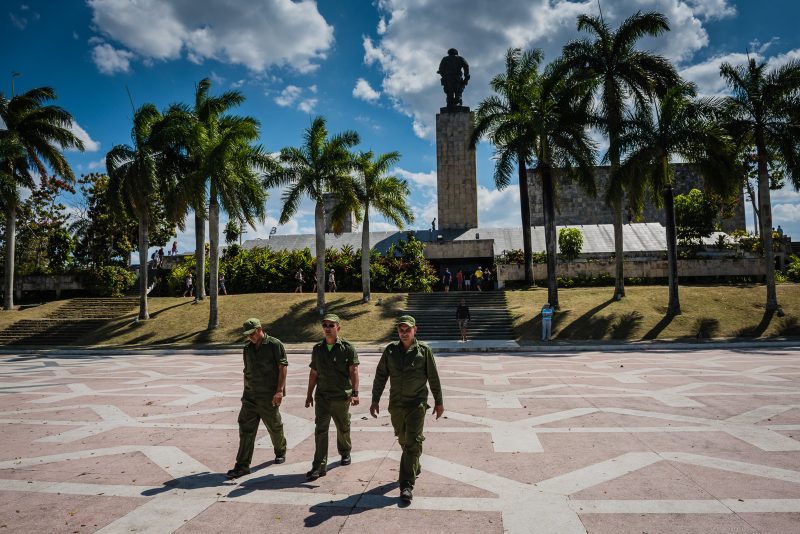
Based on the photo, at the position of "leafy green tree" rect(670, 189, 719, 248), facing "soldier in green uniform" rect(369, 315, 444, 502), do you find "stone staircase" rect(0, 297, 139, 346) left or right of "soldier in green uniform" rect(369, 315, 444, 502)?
right

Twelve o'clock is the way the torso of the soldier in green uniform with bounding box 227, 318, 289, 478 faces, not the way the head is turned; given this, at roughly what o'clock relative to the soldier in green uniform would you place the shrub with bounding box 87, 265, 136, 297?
The shrub is roughly at 4 o'clock from the soldier in green uniform.

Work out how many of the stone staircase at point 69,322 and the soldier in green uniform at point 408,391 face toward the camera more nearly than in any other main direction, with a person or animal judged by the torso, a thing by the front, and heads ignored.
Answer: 2

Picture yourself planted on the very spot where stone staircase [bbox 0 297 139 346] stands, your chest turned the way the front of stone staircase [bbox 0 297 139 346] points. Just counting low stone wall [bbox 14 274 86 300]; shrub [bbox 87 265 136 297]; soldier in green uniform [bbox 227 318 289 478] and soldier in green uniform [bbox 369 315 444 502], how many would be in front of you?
2

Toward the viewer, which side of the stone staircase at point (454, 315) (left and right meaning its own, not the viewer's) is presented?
front

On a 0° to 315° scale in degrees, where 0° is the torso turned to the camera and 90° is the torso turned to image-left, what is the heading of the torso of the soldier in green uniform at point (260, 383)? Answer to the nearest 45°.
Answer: approximately 45°

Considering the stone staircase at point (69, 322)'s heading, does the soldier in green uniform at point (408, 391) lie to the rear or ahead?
ahead

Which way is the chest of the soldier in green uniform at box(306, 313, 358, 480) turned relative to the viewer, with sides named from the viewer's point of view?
facing the viewer and to the left of the viewer

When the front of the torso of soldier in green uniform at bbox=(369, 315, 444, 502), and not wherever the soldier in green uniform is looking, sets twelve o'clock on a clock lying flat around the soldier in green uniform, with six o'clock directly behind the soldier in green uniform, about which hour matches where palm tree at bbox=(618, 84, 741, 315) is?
The palm tree is roughly at 7 o'clock from the soldier in green uniform.

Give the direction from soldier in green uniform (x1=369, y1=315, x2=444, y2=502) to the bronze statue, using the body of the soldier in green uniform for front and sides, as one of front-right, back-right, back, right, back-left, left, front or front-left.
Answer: back

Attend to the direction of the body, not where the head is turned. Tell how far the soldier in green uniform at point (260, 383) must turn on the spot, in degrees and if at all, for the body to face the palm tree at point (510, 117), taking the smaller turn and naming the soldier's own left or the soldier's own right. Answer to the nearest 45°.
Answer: approximately 180°

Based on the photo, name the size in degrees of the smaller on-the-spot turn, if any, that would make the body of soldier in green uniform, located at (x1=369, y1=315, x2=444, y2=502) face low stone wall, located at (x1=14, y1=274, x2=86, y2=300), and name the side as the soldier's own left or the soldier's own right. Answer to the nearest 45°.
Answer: approximately 135° to the soldier's own right
